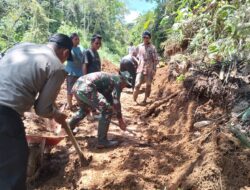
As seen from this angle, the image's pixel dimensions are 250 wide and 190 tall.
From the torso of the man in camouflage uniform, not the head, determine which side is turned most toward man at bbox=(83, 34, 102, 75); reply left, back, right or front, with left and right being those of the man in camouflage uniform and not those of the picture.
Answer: left

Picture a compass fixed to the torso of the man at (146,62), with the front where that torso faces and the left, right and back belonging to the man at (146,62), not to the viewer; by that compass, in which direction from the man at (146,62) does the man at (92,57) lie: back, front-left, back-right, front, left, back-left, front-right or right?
front-right

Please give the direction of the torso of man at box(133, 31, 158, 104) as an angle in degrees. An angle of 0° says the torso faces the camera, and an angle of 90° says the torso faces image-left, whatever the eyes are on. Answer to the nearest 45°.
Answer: approximately 0°

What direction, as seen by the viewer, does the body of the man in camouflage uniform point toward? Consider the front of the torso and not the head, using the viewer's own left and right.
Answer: facing to the right of the viewer

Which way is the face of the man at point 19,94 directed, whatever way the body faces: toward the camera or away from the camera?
away from the camera

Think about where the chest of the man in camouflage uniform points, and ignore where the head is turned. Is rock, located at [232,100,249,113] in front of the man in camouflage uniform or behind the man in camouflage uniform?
in front

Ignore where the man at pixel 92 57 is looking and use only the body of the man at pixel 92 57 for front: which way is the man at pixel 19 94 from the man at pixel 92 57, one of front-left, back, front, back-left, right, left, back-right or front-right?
front-right

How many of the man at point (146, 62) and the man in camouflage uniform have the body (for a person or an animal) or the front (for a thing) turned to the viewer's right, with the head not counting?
1

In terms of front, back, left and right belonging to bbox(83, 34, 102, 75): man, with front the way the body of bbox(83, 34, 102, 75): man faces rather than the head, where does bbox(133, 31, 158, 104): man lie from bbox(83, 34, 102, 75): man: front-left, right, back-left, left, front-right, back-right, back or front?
left

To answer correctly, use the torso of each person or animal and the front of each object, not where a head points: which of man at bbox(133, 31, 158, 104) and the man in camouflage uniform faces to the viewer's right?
the man in camouflage uniform

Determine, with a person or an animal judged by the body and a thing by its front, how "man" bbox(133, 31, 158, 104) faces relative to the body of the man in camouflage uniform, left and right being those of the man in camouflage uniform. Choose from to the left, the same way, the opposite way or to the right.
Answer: to the right

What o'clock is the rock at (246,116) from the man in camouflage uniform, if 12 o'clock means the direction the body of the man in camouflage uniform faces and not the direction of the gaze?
The rock is roughly at 1 o'clock from the man in camouflage uniform.
